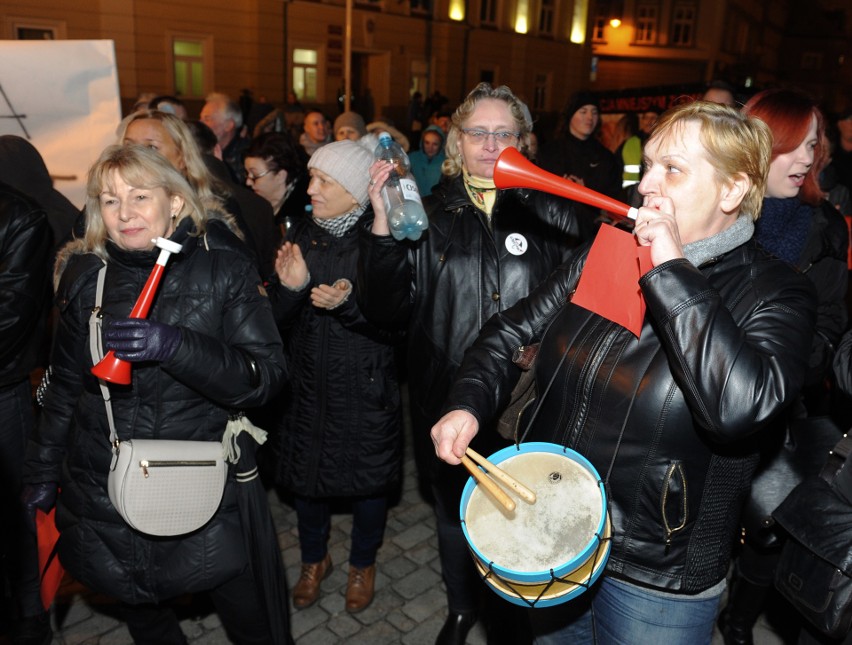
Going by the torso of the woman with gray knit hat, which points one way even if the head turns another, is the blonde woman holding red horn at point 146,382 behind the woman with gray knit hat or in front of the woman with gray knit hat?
in front

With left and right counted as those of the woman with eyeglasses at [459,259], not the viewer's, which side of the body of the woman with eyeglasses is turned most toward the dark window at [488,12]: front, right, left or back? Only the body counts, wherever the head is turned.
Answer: back

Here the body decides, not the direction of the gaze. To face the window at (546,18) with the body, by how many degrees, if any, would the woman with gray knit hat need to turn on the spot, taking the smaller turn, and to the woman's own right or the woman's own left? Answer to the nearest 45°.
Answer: approximately 135° to the woman's own right

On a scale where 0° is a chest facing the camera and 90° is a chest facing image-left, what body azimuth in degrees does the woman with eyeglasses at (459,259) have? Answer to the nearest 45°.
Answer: approximately 0°

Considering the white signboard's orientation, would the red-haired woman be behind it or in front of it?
in front
